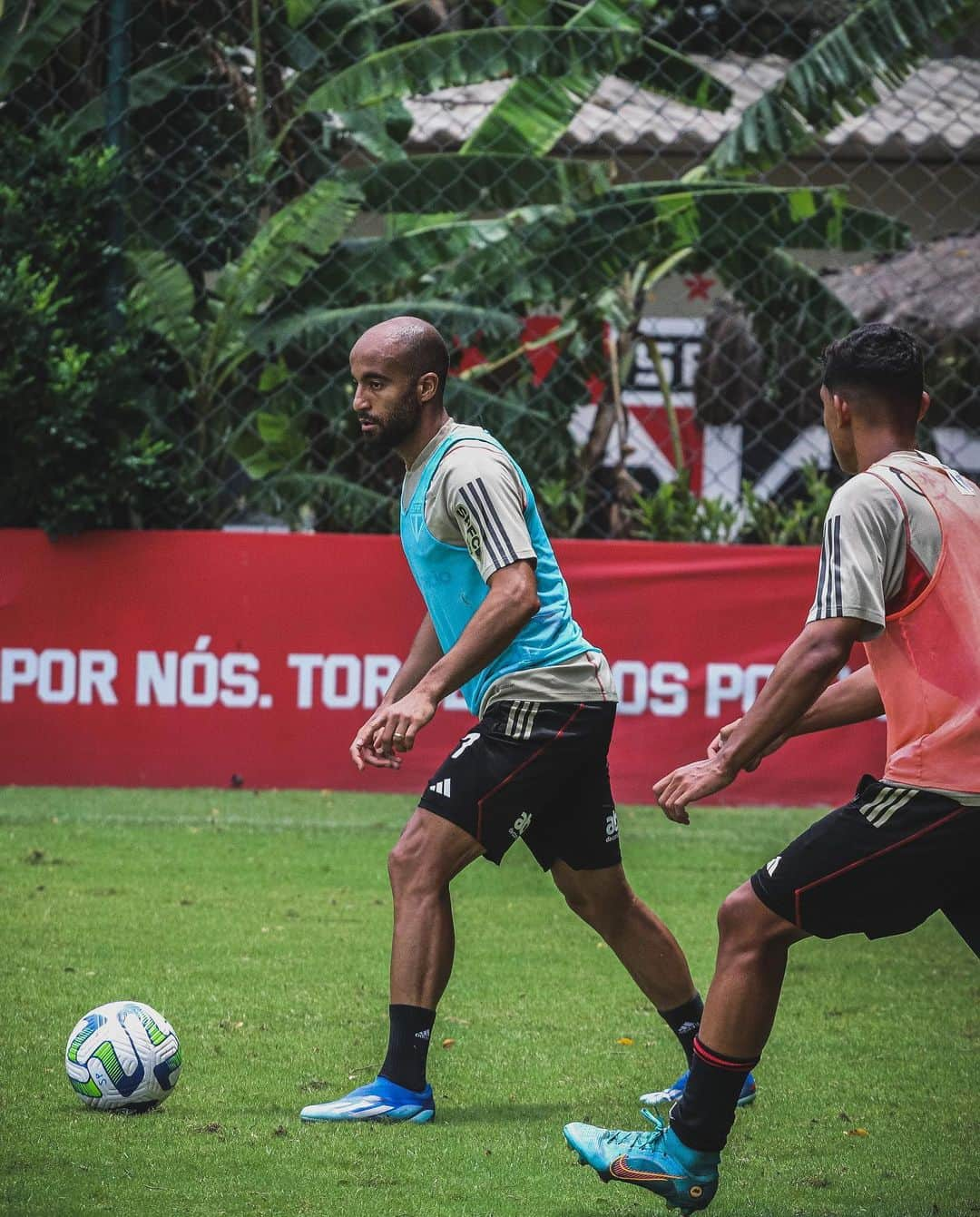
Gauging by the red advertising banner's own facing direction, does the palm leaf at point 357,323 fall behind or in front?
behind

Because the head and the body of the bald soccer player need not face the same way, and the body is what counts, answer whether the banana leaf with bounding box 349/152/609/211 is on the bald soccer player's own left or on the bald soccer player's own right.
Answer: on the bald soccer player's own right

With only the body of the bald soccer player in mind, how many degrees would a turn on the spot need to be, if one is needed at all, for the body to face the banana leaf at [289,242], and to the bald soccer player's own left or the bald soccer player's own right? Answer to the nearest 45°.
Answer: approximately 90° to the bald soccer player's own right

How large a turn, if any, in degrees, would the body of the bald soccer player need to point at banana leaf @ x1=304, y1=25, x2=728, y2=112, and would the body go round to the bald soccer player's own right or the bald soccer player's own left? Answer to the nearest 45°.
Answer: approximately 90° to the bald soccer player's own right

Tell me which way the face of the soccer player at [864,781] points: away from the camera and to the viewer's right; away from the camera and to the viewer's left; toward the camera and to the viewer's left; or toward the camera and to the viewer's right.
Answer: away from the camera and to the viewer's left

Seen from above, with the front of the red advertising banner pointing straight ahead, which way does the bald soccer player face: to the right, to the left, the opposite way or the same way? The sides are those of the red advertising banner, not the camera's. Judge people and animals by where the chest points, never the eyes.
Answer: to the right

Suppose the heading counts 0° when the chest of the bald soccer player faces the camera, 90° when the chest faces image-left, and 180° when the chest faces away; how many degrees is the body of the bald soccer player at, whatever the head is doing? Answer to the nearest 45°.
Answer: approximately 90°

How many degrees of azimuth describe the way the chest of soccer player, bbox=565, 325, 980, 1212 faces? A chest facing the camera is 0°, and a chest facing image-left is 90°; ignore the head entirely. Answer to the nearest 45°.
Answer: approximately 135°
